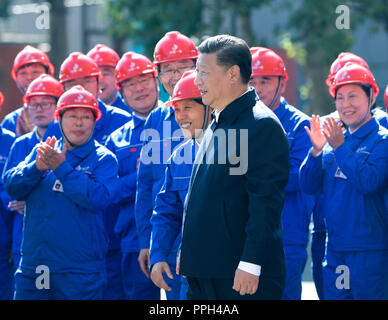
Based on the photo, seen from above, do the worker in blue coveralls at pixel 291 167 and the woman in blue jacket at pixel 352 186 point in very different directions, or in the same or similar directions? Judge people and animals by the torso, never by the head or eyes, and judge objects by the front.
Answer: same or similar directions

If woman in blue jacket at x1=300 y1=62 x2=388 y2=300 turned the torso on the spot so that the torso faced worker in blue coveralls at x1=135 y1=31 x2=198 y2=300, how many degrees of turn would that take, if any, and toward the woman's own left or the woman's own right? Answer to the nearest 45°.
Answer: approximately 45° to the woman's own right

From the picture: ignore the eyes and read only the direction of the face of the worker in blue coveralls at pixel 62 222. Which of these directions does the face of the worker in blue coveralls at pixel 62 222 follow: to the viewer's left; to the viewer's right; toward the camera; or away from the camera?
toward the camera

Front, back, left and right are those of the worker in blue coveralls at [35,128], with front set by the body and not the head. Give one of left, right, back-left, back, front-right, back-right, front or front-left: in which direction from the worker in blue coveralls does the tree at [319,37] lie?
back-left

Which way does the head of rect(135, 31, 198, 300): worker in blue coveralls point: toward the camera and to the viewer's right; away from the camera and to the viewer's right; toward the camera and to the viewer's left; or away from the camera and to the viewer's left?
toward the camera and to the viewer's right

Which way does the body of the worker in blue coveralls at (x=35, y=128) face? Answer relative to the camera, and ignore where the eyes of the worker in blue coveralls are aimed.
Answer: toward the camera

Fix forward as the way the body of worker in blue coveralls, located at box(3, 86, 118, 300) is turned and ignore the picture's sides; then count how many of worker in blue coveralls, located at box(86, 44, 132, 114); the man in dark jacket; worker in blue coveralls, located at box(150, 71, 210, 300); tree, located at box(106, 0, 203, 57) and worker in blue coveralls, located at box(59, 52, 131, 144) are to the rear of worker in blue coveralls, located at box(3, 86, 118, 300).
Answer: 3

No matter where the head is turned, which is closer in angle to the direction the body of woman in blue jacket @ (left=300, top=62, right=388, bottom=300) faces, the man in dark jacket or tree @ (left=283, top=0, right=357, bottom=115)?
the man in dark jacket

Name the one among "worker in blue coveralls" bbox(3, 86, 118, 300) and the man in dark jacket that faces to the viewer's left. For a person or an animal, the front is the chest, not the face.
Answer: the man in dark jacket

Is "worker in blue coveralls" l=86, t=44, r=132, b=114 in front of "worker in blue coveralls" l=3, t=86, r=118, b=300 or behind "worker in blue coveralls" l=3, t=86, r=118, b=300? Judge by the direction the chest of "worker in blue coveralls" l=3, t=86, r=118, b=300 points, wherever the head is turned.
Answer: behind

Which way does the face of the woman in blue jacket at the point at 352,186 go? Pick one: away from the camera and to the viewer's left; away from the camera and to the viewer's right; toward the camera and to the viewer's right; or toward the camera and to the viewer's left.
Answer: toward the camera and to the viewer's left

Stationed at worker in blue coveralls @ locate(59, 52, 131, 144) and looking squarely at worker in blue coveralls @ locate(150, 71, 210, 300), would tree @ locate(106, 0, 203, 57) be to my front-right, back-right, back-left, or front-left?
back-left

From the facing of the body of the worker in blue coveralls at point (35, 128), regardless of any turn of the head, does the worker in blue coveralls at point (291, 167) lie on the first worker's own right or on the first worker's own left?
on the first worker's own left

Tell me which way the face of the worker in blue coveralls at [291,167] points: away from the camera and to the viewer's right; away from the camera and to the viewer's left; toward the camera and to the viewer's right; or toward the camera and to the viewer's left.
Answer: toward the camera and to the viewer's left

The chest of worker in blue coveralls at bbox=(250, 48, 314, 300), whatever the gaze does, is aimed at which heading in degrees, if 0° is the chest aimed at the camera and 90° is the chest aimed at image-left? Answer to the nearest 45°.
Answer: approximately 45°

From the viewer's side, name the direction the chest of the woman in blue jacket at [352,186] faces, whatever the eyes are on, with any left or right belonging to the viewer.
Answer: facing the viewer and to the left of the viewer

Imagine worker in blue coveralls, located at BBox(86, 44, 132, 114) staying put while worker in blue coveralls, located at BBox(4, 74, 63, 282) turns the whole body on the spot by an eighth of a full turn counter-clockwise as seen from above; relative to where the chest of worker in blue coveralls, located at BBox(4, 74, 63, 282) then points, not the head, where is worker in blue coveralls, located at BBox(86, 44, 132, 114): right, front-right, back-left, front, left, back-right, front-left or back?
left

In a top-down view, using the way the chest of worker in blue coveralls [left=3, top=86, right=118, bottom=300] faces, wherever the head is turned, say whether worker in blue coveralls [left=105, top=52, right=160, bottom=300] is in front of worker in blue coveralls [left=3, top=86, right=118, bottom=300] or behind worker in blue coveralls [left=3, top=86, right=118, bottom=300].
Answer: behind

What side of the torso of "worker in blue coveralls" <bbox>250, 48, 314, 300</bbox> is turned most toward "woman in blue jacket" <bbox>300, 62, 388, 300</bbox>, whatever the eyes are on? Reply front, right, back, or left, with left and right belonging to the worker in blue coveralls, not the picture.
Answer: left

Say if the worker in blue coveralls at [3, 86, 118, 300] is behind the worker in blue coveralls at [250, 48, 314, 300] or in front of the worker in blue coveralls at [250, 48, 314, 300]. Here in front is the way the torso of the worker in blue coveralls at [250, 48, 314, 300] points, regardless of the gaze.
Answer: in front
